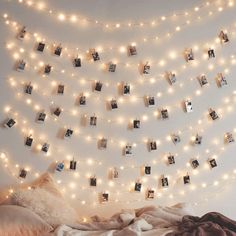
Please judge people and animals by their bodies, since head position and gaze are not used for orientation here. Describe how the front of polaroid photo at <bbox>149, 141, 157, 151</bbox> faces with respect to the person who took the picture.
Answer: facing the viewer

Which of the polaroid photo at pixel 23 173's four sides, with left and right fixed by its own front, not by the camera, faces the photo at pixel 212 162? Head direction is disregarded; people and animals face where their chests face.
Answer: left

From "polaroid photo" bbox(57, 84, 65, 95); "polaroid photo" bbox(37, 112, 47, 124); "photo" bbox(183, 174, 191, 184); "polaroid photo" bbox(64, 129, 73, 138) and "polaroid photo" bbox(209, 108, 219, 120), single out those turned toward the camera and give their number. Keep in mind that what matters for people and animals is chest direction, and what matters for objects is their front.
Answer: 5

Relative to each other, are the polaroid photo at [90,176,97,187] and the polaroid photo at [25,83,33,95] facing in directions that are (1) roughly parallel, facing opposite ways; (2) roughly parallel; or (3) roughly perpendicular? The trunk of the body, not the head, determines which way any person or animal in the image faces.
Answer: roughly parallel

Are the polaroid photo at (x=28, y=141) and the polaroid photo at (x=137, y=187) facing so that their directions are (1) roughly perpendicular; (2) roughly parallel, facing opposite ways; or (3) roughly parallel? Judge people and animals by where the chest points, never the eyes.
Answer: roughly parallel

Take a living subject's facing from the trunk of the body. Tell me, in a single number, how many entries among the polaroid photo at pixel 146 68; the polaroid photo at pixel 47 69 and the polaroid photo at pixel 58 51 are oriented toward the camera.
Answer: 3

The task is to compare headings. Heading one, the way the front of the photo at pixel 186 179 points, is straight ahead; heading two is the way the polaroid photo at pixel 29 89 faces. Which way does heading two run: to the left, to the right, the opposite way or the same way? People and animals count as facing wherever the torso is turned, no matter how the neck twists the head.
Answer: the same way

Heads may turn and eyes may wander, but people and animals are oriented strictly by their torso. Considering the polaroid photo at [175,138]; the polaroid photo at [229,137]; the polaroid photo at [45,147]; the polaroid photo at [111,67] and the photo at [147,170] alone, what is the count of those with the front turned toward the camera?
5

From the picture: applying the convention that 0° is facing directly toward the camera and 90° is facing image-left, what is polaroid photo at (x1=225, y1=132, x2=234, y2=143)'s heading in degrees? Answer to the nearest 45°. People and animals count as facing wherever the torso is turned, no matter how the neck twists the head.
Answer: approximately 0°

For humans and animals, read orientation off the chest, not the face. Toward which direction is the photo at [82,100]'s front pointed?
toward the camera

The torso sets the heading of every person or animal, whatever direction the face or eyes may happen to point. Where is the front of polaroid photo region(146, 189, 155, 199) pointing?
toward the camera

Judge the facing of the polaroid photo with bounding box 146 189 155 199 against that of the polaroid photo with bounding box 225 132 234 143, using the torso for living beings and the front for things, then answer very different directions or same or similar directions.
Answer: same or similar directions

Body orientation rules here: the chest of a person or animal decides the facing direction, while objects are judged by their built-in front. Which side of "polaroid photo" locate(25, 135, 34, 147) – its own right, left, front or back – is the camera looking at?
front
